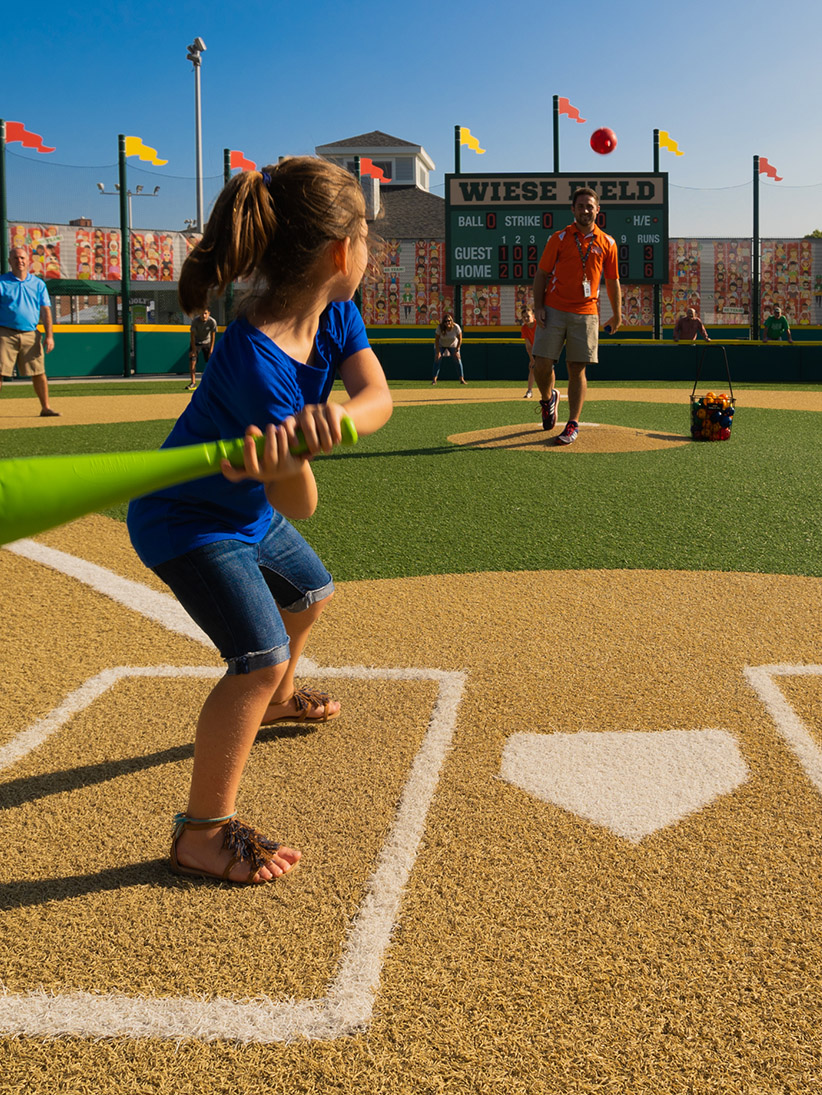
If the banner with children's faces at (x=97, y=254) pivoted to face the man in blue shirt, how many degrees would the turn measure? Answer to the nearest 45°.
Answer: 0° — it already faces them

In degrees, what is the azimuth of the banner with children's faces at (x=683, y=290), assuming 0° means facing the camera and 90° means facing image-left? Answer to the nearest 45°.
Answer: approximately 0°

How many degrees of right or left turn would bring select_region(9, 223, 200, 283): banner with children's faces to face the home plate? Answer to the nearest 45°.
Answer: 0° — it already faces it
